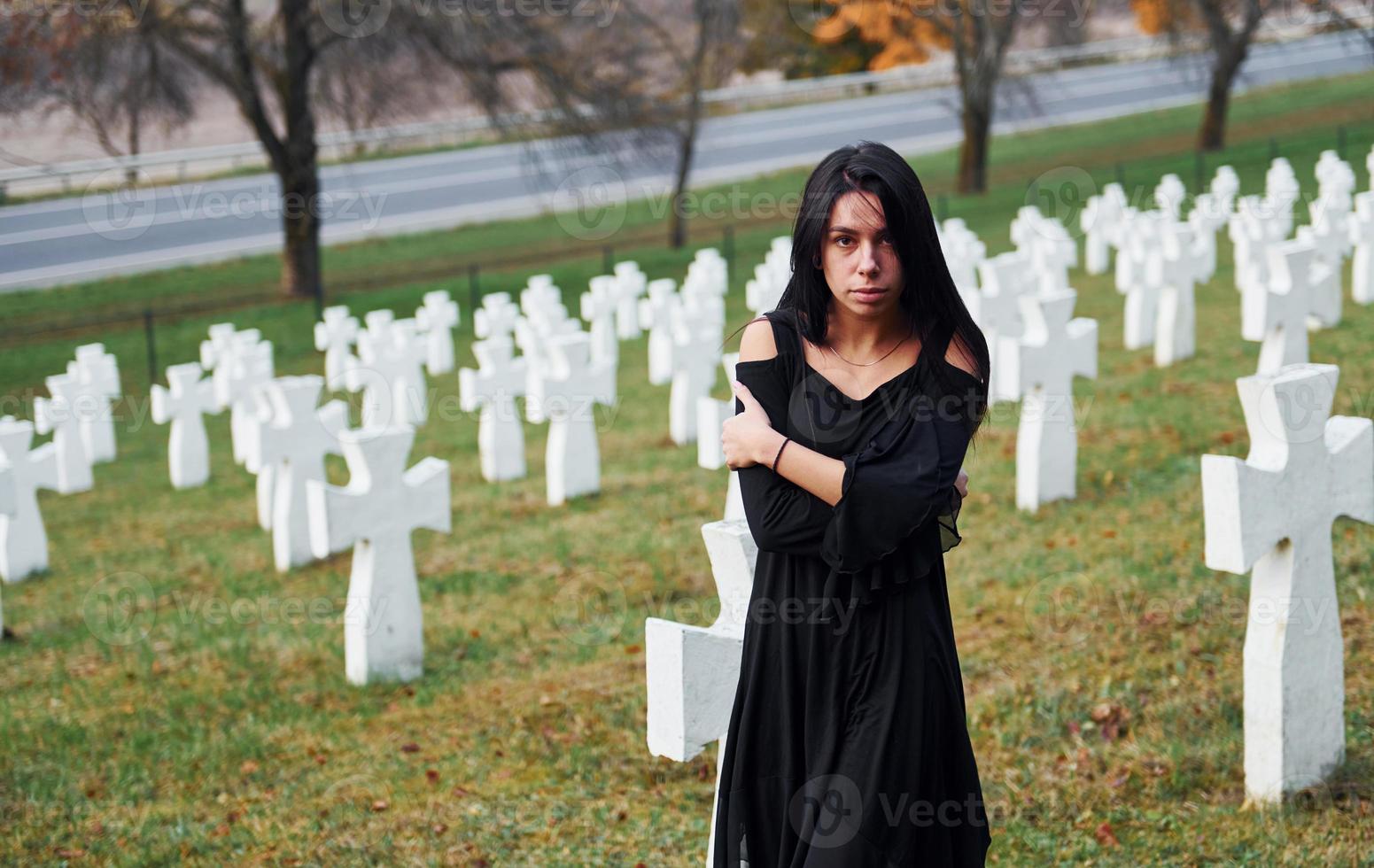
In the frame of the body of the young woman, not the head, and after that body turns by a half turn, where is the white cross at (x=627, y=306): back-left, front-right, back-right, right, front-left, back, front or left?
front

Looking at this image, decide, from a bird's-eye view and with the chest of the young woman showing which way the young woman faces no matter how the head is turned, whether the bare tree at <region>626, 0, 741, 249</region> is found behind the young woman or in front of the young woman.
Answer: behind

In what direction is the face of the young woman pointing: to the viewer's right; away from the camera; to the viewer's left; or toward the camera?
toward the camera

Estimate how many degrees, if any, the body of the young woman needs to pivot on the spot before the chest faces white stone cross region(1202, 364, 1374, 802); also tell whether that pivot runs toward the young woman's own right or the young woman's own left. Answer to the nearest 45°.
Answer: approximately 135° to the young woman's own left

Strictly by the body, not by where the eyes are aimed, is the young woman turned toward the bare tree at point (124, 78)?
no

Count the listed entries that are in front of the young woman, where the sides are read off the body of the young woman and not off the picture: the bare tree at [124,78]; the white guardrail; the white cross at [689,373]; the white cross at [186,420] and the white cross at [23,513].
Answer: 0

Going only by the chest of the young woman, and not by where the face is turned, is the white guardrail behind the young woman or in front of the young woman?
behind

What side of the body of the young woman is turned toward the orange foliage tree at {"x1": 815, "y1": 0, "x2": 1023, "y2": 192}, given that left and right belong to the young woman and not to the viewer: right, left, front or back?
back

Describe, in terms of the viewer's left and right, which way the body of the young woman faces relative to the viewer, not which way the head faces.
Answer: facing the viewer

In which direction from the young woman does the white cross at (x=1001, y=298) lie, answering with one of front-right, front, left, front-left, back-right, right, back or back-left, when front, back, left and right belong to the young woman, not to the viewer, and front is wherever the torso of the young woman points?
back

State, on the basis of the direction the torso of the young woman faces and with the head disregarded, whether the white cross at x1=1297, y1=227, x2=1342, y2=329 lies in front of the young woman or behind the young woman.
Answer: behind

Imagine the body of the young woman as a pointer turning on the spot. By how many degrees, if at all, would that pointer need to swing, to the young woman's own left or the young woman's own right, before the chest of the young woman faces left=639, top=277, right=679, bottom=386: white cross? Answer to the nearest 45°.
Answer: approximately 180°

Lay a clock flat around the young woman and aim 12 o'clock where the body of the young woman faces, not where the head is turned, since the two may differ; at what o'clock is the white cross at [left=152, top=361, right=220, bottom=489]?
The white cross is roughly at 5 o'clock from the young woman.

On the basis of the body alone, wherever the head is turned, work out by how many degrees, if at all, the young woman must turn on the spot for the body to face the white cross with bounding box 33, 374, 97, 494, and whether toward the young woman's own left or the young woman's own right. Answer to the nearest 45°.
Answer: approximately 135° to the young woman's own right

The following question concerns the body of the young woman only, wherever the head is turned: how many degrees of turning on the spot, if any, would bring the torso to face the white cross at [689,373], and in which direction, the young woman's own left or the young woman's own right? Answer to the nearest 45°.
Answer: approximately 180°

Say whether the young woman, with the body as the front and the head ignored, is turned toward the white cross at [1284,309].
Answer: no

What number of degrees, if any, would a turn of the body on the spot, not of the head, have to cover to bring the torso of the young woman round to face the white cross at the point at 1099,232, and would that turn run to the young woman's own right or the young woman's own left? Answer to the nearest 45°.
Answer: approximately 180°
